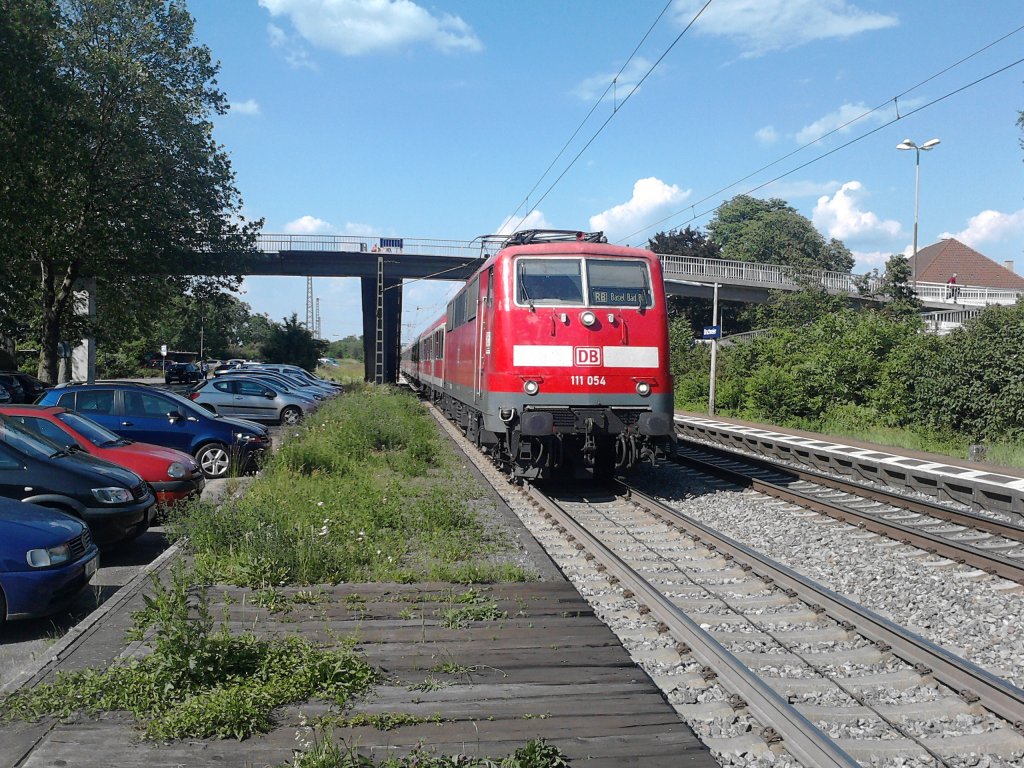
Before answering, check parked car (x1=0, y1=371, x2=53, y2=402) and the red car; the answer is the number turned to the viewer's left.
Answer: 0

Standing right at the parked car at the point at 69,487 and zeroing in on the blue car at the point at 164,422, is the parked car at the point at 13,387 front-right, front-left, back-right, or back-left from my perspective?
front-left

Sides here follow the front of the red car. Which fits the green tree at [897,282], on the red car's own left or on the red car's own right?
on the red car's own left

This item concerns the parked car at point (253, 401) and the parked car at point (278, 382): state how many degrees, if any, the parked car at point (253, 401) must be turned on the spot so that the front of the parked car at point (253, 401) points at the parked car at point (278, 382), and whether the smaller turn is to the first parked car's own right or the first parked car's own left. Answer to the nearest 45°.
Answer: approximately 90° to the first parked car's own left

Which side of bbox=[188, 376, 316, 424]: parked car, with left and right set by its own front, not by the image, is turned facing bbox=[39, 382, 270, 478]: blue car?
right

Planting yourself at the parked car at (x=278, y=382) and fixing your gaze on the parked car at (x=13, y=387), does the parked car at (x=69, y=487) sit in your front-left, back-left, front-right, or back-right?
front-left

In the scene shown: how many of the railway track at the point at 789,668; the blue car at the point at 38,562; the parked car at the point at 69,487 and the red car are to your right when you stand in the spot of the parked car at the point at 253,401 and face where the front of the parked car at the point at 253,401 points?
4

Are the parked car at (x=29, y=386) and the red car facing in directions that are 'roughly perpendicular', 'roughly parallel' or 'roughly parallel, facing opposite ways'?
roughly parallel

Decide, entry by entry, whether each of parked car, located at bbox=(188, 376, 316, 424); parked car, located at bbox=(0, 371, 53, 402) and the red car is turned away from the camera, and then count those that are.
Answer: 0

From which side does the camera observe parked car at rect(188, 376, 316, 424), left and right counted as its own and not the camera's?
right

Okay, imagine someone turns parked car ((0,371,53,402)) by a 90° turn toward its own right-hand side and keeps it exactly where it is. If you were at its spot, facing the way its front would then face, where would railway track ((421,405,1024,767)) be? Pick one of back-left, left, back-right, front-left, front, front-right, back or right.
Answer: front-left

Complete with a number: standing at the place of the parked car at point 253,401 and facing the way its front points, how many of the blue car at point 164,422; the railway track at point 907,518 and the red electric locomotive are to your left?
0

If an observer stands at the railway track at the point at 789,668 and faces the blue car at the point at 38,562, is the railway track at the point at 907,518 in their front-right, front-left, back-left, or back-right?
back-right

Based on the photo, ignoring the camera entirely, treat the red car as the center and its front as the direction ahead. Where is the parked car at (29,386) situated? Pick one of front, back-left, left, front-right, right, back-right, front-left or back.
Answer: back-left

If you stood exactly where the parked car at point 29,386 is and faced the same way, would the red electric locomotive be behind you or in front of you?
in front

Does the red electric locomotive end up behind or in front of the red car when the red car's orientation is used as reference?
in front

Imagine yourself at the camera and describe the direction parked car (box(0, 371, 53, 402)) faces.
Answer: facing the viewer and to the right of the viewer

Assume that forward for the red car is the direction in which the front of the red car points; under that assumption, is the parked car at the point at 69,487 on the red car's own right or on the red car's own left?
on the red car's own right

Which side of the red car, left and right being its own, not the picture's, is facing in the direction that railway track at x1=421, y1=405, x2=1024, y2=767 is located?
front

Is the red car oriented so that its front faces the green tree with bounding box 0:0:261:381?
no

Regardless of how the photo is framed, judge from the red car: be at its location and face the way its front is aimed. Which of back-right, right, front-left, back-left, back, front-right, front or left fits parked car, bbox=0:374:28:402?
back-left
